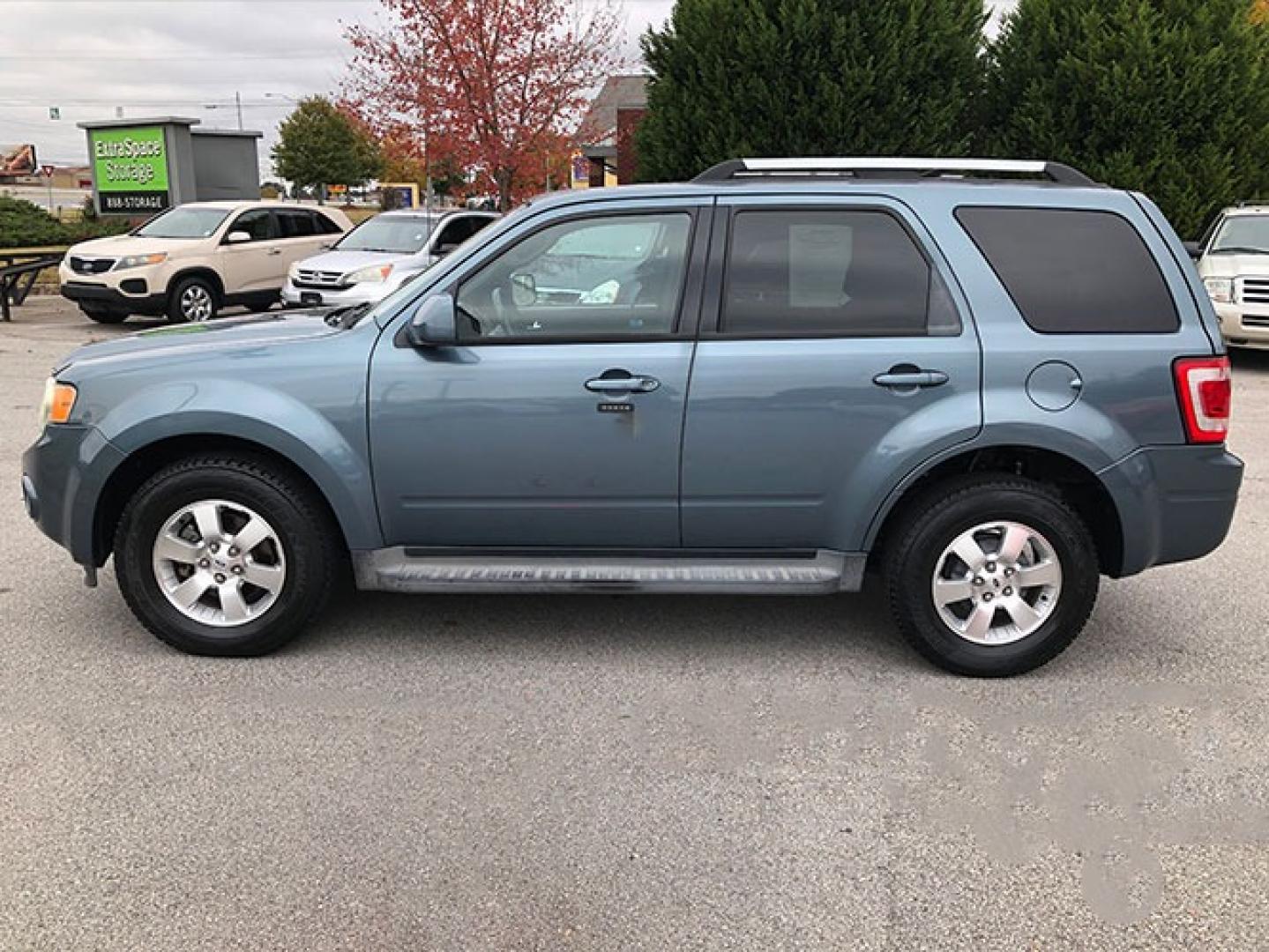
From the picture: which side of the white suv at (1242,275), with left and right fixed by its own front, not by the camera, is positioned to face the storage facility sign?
right

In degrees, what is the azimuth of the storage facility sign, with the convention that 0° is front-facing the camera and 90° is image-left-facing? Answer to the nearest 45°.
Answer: approximately 0°

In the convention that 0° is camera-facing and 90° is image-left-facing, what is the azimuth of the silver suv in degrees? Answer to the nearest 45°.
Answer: approximately 45°

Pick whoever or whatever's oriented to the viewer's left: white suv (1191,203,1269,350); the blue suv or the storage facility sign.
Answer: the blue suv

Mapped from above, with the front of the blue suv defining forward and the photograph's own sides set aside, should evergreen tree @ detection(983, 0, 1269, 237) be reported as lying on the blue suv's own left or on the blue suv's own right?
on the blue suv's own right

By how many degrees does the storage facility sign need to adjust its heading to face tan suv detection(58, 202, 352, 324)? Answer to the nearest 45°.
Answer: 0° — it already faces it

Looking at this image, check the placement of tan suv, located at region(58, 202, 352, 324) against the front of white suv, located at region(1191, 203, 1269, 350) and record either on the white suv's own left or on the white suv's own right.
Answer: on the white suv's own right

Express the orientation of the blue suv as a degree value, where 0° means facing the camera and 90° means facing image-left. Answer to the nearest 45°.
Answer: approximately 90°

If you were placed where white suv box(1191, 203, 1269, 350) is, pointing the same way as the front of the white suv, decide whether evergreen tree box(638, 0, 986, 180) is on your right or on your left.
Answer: on your right
